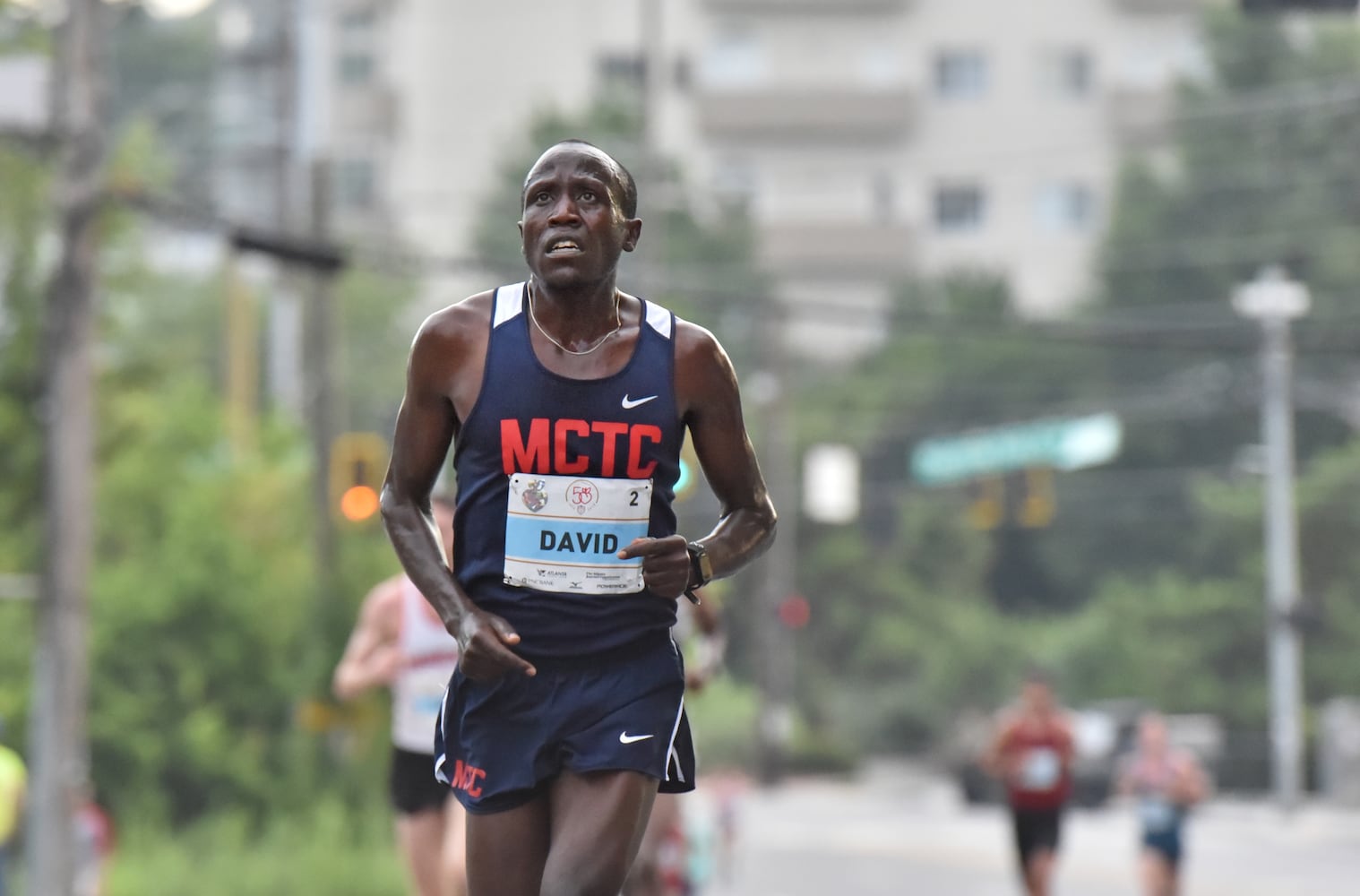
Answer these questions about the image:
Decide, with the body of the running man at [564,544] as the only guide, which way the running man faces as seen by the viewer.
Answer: toward the camera

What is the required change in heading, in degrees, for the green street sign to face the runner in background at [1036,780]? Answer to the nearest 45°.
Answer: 0° — it already faces them

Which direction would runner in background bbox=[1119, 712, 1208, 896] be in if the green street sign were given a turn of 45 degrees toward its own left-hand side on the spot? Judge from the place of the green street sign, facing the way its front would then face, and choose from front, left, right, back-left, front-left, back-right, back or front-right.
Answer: front-right

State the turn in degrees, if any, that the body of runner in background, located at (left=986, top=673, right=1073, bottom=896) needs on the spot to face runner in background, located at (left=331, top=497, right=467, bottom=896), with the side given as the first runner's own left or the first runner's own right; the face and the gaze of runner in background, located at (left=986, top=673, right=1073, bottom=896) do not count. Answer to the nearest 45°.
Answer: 0° — they already face them

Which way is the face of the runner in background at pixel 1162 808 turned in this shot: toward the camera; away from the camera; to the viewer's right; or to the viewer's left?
toward the camera

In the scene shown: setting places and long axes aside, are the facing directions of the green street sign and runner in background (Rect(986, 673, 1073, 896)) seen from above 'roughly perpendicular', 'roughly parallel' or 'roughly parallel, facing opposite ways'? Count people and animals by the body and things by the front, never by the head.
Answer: roughly parallel

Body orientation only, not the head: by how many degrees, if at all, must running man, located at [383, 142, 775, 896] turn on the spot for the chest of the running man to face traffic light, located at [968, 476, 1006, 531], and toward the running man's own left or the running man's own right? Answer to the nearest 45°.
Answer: approximately 180°

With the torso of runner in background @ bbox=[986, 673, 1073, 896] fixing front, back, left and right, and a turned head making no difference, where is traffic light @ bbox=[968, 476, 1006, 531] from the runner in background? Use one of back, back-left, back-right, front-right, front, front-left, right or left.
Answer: back

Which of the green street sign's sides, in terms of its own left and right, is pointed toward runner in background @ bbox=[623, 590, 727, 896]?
front

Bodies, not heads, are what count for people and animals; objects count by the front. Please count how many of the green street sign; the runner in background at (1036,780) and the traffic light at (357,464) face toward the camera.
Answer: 3

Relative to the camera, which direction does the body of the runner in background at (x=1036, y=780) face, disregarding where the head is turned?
toward the camera

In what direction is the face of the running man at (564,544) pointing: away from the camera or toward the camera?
toward the camera

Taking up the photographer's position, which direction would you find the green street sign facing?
facing the viewer

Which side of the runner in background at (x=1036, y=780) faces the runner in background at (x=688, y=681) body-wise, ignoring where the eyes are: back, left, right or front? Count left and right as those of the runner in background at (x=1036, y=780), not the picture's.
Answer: front

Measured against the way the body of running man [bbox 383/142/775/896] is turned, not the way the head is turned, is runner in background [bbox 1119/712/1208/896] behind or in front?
behind

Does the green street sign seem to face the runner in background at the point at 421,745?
yes
